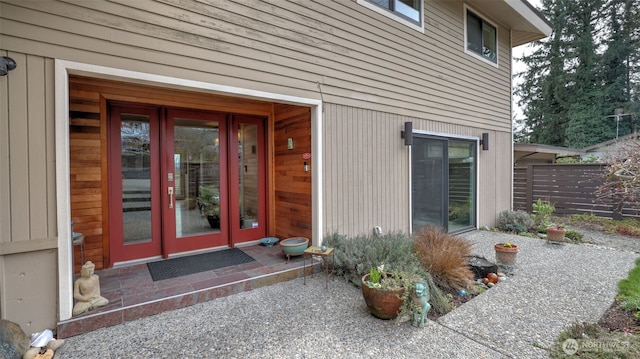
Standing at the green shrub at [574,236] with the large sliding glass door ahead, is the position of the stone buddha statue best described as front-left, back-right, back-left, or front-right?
front-left

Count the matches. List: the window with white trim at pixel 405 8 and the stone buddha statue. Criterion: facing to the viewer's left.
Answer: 0

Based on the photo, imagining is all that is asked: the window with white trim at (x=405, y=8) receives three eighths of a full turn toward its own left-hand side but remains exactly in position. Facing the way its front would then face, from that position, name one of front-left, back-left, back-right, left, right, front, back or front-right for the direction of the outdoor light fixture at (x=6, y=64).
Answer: back-left

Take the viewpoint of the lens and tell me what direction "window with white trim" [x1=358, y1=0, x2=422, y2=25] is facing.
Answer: facing the viewer and to the right of the viewer

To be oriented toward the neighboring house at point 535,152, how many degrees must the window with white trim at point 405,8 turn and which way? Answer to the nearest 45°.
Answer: approximately 90° to its left

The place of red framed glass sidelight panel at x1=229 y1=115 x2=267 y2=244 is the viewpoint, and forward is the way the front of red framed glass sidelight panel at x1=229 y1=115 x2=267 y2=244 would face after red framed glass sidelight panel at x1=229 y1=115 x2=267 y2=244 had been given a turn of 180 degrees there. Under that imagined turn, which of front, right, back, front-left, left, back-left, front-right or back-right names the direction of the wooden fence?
back-right

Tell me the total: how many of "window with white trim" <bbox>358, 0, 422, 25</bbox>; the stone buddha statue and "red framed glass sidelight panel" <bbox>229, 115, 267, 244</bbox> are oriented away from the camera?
0

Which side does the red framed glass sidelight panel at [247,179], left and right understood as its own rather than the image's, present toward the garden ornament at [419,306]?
front

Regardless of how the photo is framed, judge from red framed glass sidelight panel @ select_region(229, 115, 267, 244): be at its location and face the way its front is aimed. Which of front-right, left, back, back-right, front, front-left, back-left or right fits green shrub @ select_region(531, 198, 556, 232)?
front-left

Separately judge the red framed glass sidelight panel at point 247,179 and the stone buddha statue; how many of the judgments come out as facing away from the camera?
0

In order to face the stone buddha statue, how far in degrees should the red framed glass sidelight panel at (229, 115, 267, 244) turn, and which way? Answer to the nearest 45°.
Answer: approximately 90° to its right
